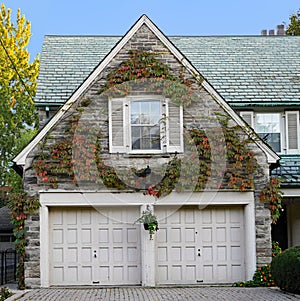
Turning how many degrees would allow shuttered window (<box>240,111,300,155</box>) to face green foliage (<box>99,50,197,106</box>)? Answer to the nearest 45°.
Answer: approximately 45° to its right

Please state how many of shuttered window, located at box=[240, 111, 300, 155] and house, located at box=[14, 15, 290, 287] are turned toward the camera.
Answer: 2

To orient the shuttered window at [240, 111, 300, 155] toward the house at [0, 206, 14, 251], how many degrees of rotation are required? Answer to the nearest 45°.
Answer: approximately 135° to its right

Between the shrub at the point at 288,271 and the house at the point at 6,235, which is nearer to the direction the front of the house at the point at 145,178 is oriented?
the shrub

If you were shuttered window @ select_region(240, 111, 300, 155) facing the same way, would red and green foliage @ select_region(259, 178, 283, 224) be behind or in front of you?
in front

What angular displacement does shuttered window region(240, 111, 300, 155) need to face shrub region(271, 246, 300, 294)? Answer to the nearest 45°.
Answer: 0° — it already faces it

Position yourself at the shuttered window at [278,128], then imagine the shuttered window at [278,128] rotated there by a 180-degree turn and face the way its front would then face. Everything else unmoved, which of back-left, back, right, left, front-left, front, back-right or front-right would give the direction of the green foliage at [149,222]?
back-left

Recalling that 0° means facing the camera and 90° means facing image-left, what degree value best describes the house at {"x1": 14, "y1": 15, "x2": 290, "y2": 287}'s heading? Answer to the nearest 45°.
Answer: approximately 0°

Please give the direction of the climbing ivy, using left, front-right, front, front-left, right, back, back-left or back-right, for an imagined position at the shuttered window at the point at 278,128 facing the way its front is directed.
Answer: front-right

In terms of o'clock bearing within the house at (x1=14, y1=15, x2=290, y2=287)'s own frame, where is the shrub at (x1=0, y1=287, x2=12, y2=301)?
The shrub is roughly at 2 o'clock from the house.
